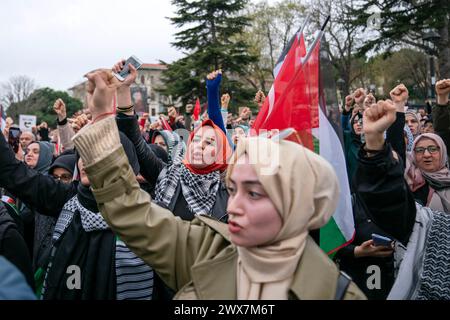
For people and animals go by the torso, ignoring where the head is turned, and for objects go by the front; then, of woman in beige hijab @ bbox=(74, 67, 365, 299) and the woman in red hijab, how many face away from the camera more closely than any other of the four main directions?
0

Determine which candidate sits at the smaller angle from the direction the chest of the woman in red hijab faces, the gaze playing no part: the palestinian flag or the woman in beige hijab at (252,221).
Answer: the woman in beige hijab

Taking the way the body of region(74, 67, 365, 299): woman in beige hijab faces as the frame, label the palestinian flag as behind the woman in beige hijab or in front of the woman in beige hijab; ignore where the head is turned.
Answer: behind

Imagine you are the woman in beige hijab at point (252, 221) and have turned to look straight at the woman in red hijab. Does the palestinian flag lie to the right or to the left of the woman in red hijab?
right

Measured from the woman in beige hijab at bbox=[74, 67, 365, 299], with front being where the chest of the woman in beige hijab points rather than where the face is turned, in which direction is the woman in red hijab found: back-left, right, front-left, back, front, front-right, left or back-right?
back-right

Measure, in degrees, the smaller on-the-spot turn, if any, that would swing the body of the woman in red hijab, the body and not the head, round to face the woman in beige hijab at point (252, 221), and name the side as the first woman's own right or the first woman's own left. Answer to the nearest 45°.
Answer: approximately 45° to the first woman's own left

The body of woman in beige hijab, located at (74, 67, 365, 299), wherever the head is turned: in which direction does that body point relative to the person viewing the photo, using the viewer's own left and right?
facing the viewer and to the left of the viewer

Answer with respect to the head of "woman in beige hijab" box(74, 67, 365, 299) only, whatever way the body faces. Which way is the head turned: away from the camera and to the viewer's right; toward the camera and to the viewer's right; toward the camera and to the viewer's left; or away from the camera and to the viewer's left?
toward the camera and to the viewer's left

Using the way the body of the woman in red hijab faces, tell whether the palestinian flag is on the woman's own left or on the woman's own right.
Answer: on the woman's own left

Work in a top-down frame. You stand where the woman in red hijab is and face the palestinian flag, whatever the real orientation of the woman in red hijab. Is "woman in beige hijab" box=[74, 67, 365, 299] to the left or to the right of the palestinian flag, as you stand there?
right

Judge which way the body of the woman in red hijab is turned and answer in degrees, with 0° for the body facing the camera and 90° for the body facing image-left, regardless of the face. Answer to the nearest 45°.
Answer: approximately 45°
